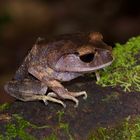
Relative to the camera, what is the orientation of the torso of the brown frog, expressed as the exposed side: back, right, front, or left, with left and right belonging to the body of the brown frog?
right
